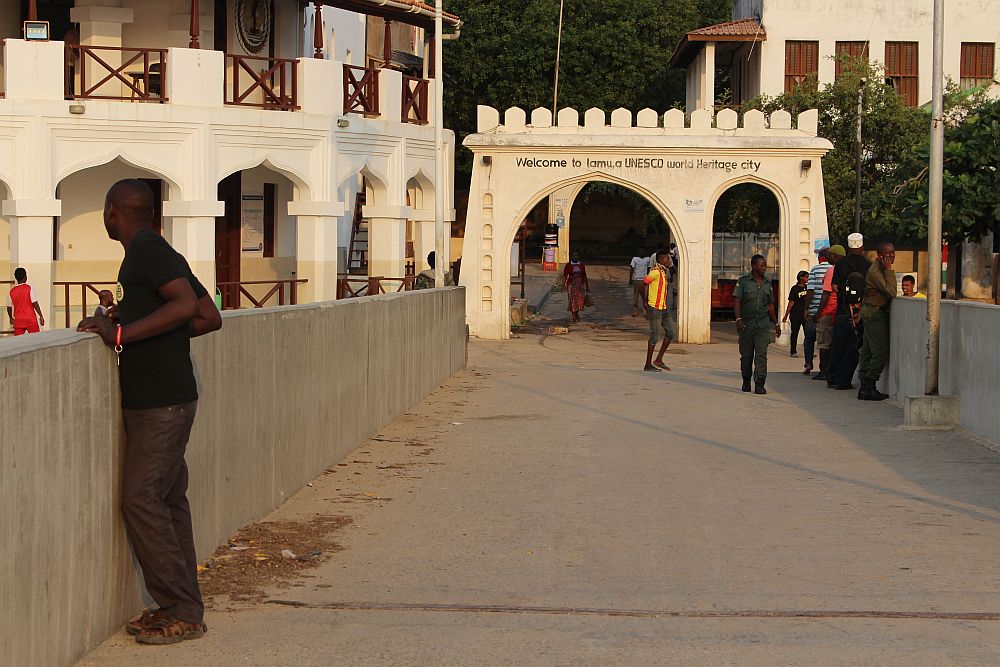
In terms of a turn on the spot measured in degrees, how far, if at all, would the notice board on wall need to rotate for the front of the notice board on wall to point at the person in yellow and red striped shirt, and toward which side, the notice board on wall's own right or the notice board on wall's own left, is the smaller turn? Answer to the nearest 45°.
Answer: approximately 45° to the notice board on wall's own left

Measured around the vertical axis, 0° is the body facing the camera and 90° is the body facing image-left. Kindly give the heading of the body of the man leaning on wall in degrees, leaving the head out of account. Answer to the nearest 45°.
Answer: approximately 90°

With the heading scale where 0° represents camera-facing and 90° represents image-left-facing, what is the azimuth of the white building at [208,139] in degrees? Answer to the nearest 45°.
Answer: approximately 0°

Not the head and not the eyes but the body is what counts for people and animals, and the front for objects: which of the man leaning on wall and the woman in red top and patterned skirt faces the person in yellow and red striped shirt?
the woman in red top and patterned skirt

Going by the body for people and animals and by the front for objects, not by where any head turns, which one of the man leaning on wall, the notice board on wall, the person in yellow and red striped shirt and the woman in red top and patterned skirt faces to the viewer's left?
the man leaning on wall

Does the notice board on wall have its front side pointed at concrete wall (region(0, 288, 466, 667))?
yes

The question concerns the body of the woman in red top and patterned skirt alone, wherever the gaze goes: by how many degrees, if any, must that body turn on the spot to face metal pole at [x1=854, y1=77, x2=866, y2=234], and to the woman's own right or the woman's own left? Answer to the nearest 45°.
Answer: approximately 90° to the woman's own left
